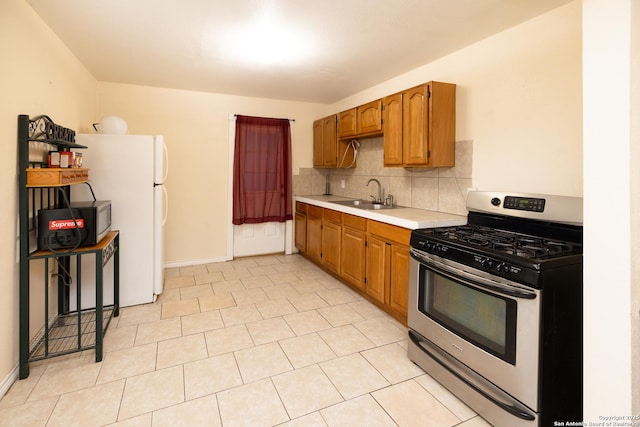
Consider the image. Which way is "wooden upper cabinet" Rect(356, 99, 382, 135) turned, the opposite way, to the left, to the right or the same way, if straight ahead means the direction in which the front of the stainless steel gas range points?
the same way

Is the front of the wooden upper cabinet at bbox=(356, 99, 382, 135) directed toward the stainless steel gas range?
no

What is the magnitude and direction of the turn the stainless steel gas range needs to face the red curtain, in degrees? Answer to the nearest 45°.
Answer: approximately 90° to its right

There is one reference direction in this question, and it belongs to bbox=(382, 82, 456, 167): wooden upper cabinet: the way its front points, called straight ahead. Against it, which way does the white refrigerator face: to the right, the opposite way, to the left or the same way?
the opposite way

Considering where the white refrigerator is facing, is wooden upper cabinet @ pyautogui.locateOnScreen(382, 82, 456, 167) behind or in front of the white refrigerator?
in front

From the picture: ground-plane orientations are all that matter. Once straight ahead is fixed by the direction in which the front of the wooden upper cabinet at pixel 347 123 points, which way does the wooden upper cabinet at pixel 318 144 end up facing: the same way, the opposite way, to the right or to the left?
the same way

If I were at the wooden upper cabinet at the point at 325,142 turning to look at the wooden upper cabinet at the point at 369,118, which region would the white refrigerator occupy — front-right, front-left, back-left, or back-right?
front-right

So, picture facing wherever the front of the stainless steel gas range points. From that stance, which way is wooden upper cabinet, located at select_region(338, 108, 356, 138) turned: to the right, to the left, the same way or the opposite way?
the same way

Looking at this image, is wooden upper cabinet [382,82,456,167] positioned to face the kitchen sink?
no

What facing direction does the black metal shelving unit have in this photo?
to the viewer's right

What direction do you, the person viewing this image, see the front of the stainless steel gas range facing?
facing the viewer and to the left of the viewer

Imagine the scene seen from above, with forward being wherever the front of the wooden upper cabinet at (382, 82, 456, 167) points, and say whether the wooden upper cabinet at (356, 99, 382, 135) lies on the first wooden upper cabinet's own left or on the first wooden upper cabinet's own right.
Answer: on the first wooden upper cabinet's own right

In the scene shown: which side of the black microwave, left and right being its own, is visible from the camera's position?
right
